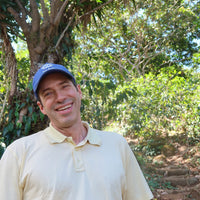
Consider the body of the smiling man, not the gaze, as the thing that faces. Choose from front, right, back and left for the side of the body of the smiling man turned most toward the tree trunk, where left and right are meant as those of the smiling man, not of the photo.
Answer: back

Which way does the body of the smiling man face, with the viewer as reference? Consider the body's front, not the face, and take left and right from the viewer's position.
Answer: facing the viewer
